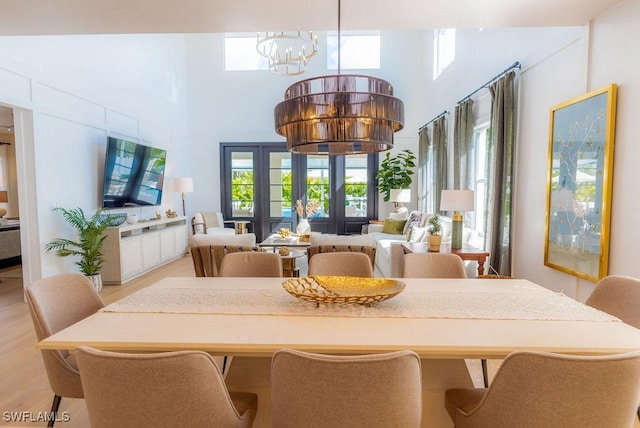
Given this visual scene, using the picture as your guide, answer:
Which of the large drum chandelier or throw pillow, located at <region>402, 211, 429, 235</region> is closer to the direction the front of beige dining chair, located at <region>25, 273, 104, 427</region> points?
the large drum chandelier

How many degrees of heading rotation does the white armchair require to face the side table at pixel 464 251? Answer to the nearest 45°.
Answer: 0° — it already faces it

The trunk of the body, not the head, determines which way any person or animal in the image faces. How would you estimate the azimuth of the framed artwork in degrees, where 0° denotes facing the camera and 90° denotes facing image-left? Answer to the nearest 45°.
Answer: approximately 45°

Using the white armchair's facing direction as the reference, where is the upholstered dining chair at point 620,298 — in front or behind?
in front

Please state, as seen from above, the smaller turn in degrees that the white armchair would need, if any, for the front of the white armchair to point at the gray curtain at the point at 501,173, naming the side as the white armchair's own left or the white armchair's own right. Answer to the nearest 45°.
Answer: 0° — it already faces it

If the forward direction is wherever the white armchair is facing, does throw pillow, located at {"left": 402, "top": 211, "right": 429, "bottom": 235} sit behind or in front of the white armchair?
in front

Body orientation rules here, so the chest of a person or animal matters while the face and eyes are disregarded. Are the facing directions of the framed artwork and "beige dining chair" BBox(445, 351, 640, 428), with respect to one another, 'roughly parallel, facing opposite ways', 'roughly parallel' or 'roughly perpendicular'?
roughly perpendicular

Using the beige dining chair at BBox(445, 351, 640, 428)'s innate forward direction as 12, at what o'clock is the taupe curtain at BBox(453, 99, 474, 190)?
The taupe curtain is roughly at 1 o'clock from the beige dining chair.

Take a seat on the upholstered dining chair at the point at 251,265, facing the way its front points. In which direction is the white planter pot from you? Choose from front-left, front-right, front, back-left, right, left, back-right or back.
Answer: back-right

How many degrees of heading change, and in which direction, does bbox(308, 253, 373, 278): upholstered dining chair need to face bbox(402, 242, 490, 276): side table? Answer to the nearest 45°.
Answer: approximately 135° to its left

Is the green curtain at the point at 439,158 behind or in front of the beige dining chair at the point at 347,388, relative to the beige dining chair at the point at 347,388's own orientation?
in front

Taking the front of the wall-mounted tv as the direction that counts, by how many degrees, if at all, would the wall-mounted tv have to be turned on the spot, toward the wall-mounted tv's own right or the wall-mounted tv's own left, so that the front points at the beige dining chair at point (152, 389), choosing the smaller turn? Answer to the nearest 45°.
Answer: approximately 45° to the wall-mounted tv's own right

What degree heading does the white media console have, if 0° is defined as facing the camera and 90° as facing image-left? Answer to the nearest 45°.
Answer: approximately 315°

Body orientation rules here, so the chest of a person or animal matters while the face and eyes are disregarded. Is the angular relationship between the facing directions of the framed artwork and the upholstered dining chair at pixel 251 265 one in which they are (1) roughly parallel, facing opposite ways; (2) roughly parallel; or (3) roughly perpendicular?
roughly perpendicular
